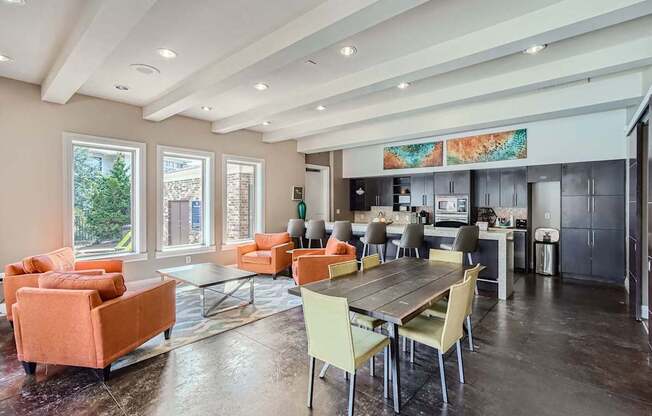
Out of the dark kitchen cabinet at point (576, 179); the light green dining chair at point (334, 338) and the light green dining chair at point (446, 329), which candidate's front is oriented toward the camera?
the dark kitchen cabinet

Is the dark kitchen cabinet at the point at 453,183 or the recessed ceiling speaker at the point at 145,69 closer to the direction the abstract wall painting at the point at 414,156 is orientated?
the recessed ceiling speaker

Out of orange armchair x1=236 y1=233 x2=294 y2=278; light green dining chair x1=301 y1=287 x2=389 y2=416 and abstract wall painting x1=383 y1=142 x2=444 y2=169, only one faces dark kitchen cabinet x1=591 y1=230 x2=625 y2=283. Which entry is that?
the light green dining chair

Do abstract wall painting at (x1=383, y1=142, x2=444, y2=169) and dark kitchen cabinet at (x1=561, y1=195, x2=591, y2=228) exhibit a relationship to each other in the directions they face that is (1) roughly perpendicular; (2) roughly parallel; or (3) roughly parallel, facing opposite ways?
roughly parallel

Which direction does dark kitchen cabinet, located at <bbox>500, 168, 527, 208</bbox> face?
toward the camera

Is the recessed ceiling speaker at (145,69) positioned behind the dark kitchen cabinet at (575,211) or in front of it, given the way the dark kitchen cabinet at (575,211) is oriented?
in front

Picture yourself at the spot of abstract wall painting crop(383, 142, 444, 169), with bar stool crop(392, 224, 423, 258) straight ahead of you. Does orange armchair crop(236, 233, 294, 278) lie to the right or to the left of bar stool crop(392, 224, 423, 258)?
right

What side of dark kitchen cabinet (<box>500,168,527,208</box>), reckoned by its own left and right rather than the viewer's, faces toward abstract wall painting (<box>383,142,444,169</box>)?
right

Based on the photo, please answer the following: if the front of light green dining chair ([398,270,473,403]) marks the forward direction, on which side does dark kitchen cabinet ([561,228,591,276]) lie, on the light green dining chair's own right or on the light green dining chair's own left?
on the light green dining chair's own right

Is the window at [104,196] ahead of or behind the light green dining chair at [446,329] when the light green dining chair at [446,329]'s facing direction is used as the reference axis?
ahead

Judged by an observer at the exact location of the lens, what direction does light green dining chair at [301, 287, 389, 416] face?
facing away from the viewer and to the right of the viewer

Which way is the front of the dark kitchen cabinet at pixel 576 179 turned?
toward the camera

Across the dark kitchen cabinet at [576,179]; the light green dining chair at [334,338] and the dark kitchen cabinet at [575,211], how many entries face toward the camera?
2

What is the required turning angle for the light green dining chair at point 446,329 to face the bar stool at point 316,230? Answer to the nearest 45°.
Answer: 0° — it already faces it

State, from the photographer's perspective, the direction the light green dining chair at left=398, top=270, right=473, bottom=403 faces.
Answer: facing away from the viewer and to the left of the viewer

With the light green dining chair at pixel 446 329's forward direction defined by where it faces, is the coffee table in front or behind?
in front
